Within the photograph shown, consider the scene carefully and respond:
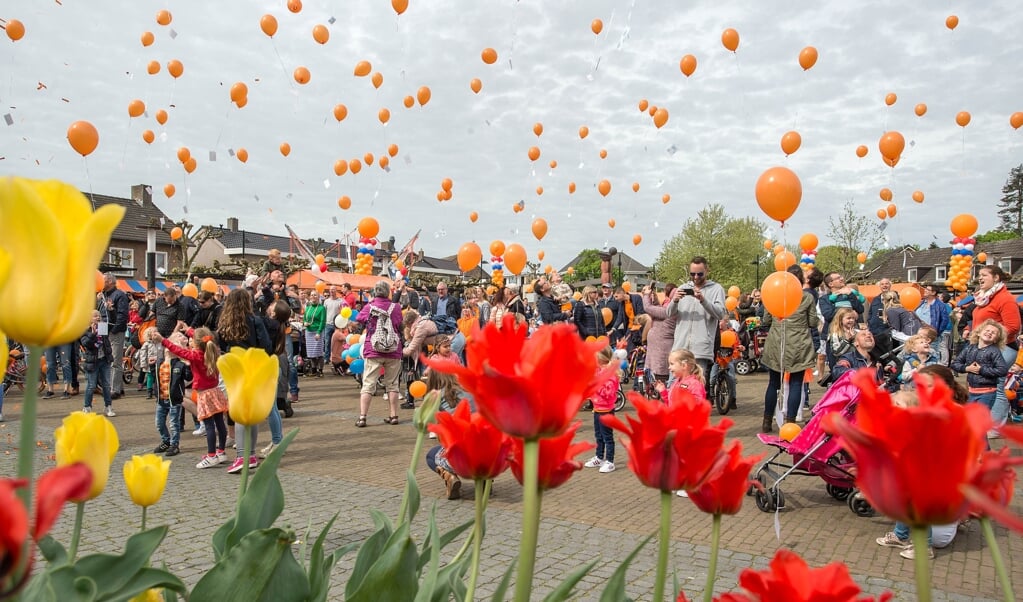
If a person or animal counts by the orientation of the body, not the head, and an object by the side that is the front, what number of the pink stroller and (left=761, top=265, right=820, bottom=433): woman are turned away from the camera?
1

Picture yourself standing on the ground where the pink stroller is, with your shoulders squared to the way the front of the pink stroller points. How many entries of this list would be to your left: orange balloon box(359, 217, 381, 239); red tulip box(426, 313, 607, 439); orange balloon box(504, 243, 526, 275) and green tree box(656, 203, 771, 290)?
1

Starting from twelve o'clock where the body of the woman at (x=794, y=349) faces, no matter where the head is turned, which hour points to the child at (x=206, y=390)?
The child is roughly at 8 o'clock from the woman.

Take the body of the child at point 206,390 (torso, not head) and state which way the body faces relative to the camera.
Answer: to the viewer's left

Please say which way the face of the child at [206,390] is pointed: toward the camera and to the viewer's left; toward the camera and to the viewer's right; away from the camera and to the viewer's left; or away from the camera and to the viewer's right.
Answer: away from the camera and to the viewer's left

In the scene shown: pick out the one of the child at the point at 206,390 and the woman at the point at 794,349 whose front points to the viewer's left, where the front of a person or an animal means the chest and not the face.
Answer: the child

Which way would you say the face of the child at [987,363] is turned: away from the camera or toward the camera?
toward the camera

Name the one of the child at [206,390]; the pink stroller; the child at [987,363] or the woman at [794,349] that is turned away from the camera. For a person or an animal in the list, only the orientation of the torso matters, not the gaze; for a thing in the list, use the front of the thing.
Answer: the woman

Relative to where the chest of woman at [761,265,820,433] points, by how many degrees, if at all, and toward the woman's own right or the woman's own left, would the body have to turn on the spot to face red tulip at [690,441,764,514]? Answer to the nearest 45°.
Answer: approximately 180°

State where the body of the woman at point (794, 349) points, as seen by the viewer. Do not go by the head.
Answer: away from the camera

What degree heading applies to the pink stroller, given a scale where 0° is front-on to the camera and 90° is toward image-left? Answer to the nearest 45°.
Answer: approximately 90°

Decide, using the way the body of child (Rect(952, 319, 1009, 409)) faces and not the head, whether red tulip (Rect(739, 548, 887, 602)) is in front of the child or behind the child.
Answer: in front
